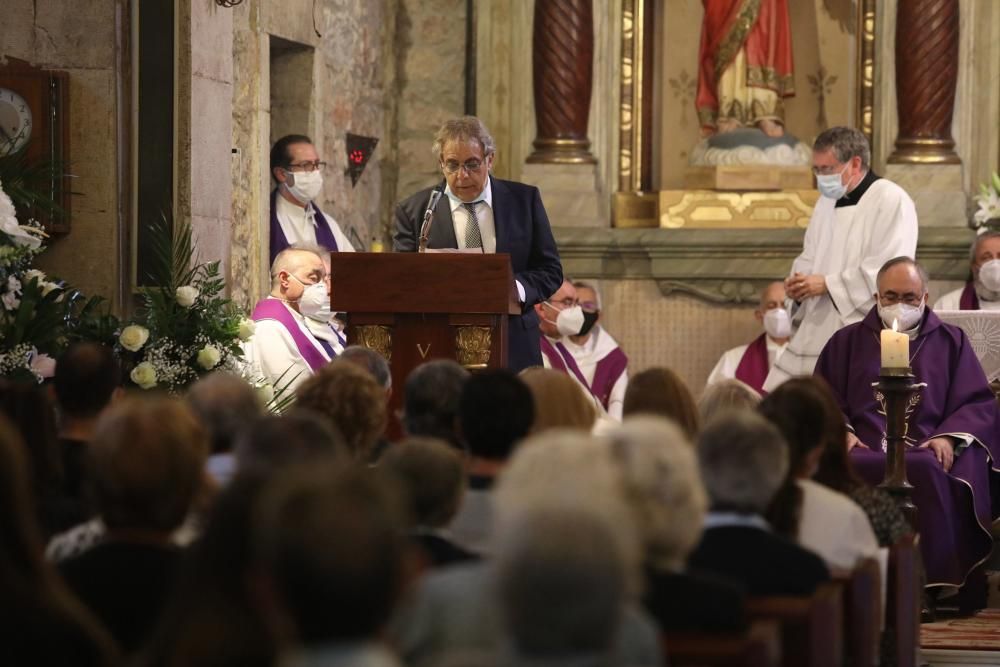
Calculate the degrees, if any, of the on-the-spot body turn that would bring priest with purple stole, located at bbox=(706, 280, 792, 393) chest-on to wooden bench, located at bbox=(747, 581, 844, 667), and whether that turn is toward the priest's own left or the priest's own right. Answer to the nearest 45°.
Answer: approximately 45° to the priest's own right

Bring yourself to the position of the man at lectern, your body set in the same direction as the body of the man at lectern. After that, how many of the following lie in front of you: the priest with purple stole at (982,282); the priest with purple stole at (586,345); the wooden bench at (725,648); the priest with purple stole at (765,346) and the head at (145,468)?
2

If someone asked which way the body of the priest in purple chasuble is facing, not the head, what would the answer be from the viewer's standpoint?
toward the camera

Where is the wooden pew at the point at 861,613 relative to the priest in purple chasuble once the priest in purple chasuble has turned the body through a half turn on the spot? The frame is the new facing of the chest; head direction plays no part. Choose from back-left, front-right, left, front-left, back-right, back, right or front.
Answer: back

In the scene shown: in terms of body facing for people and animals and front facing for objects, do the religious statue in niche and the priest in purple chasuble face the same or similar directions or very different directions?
same or similar directions

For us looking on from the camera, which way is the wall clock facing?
facing the viewer

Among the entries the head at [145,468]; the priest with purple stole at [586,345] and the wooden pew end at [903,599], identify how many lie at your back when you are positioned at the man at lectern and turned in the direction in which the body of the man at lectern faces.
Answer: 1

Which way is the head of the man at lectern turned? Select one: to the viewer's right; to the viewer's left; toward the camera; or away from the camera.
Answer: toward the camera

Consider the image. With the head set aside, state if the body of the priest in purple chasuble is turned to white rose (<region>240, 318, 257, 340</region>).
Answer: no

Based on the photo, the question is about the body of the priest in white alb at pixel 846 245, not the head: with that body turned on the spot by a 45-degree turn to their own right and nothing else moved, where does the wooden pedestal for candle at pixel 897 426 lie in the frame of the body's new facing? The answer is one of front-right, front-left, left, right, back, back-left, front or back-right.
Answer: left

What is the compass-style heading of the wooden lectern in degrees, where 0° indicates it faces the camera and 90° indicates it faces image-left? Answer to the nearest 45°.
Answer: approximately 0°

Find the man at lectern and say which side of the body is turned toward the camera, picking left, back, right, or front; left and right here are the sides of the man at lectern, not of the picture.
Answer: front

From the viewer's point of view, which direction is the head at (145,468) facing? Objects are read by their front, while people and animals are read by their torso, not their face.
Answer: away from the camera

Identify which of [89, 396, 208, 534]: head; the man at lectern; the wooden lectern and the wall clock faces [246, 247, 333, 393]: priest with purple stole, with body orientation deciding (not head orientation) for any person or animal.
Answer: the head

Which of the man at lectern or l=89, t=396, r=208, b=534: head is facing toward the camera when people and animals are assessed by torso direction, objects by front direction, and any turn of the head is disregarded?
the man at lectern

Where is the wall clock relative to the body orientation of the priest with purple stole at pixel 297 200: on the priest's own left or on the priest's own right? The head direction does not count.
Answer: on the priest's own right
